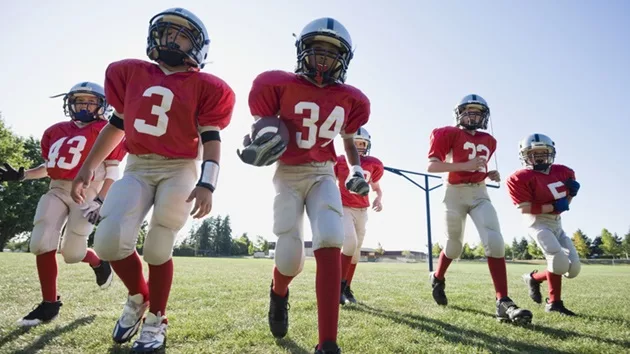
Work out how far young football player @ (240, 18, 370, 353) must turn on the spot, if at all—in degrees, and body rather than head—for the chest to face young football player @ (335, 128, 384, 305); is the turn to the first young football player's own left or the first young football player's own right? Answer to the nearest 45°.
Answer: approximately 180°

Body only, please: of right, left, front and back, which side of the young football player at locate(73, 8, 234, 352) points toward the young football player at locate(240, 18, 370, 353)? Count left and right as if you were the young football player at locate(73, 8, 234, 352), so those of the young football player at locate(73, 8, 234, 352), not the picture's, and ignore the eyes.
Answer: left

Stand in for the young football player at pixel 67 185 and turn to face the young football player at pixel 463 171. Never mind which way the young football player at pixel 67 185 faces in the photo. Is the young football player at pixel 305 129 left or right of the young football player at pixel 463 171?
right

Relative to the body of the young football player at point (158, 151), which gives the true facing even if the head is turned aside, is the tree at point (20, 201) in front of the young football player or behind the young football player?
behind

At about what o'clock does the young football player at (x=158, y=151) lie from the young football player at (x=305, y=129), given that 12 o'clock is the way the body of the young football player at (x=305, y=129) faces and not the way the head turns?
the young football player at (x=158, y=151) is roughly at 3 o'clock from the young football player at (x=305, y=129).

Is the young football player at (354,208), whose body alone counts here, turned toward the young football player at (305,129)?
yes

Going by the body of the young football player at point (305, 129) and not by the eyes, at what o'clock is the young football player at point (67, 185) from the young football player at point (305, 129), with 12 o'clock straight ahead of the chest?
the young football player at point (67, 185) is roughly at 4 o'clock from the young football player at point (305, 129).
